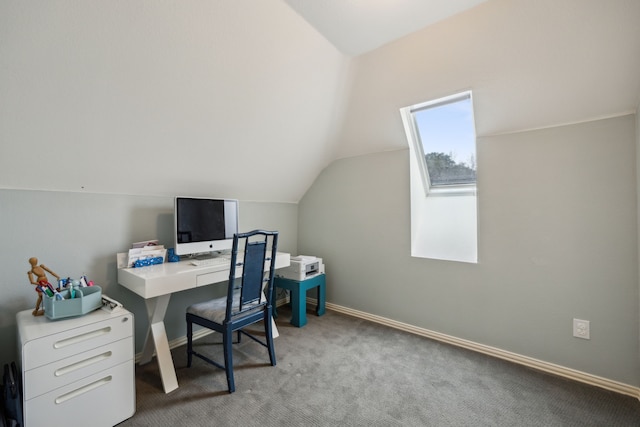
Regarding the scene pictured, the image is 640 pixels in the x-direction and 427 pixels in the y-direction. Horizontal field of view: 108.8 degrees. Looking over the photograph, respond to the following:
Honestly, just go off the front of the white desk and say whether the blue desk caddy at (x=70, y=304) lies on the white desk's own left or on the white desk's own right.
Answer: on the white desk's own right

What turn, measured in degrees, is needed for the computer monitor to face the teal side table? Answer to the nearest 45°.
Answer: approximately 45° to its left

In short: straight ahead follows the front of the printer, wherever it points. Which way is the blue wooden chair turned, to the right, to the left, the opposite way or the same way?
the opposite way

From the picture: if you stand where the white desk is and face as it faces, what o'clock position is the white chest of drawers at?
The white chest of drawers is roughly at 3 o'clock from the white desk.

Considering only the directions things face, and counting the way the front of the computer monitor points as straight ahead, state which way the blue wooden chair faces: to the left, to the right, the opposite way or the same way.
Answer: the opposite way

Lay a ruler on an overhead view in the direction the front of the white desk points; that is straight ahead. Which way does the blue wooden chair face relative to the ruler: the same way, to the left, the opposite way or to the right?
the opposite way

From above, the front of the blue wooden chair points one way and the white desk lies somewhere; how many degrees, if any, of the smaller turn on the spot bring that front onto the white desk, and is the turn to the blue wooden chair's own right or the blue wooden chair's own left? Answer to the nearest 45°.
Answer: approximately 45° to the blue wooden chair's own left

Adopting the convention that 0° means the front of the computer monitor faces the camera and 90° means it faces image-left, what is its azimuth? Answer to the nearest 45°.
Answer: approximately 315°

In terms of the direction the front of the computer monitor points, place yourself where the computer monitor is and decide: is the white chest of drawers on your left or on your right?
on your right

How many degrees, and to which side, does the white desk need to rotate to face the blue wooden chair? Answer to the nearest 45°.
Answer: approximately 45° to its left

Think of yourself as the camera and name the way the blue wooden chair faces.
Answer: facing away from the viewer and to the left of the viewer
